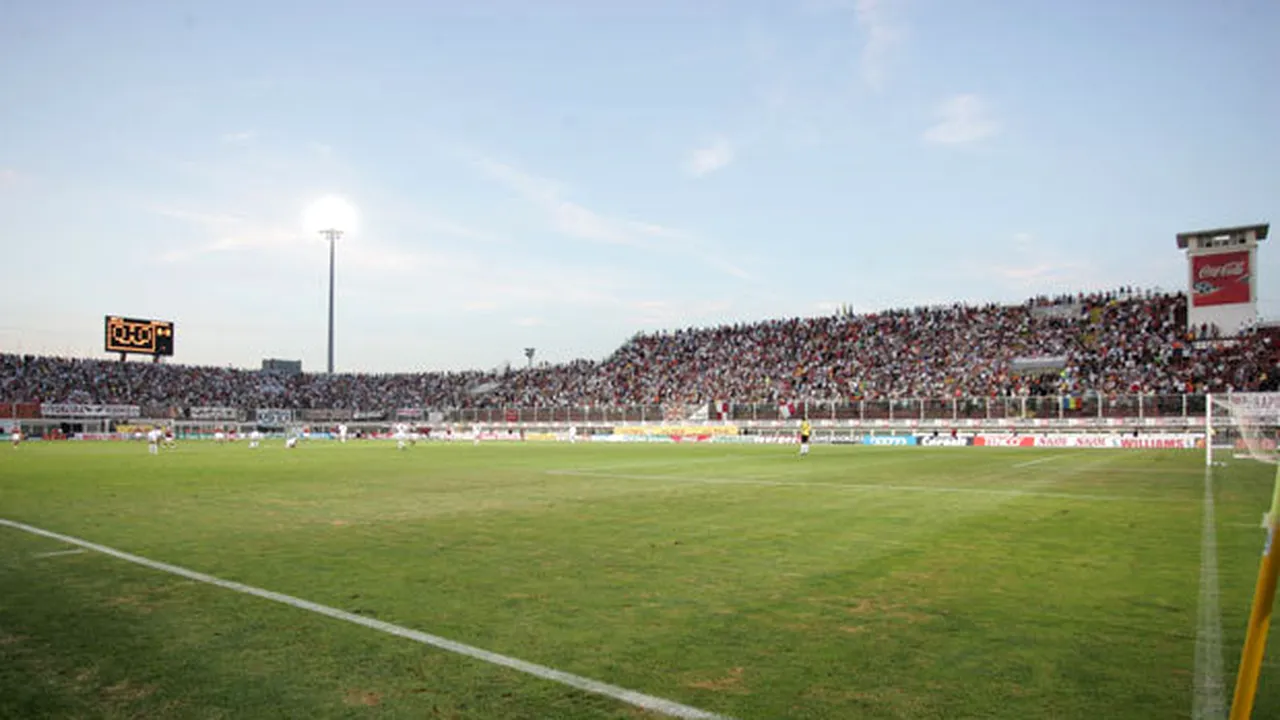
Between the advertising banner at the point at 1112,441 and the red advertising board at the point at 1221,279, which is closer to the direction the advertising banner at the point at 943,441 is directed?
the advertising banner

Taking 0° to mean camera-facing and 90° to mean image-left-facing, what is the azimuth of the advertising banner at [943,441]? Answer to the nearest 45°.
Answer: approximately 0°

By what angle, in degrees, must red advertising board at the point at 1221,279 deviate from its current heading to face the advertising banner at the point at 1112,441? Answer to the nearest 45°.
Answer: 0° — it already faces it

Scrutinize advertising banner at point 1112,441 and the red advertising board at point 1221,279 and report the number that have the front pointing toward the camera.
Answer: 2

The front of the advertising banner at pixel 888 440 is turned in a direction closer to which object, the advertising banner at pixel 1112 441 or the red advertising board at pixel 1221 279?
the advertising banner

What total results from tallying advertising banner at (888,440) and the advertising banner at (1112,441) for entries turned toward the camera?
2

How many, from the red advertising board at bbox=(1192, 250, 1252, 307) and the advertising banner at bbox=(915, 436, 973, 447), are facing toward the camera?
2

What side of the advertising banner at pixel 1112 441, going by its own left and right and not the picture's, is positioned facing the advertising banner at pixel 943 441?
right

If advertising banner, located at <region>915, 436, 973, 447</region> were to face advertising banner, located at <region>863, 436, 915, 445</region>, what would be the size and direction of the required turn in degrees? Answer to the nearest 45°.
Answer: approximately 135° to its right

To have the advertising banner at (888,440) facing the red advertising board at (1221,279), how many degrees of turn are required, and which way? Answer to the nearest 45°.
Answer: approximately 135° to its left

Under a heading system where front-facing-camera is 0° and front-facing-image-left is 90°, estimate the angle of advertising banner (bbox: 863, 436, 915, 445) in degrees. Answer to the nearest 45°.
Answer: approximately 0°
